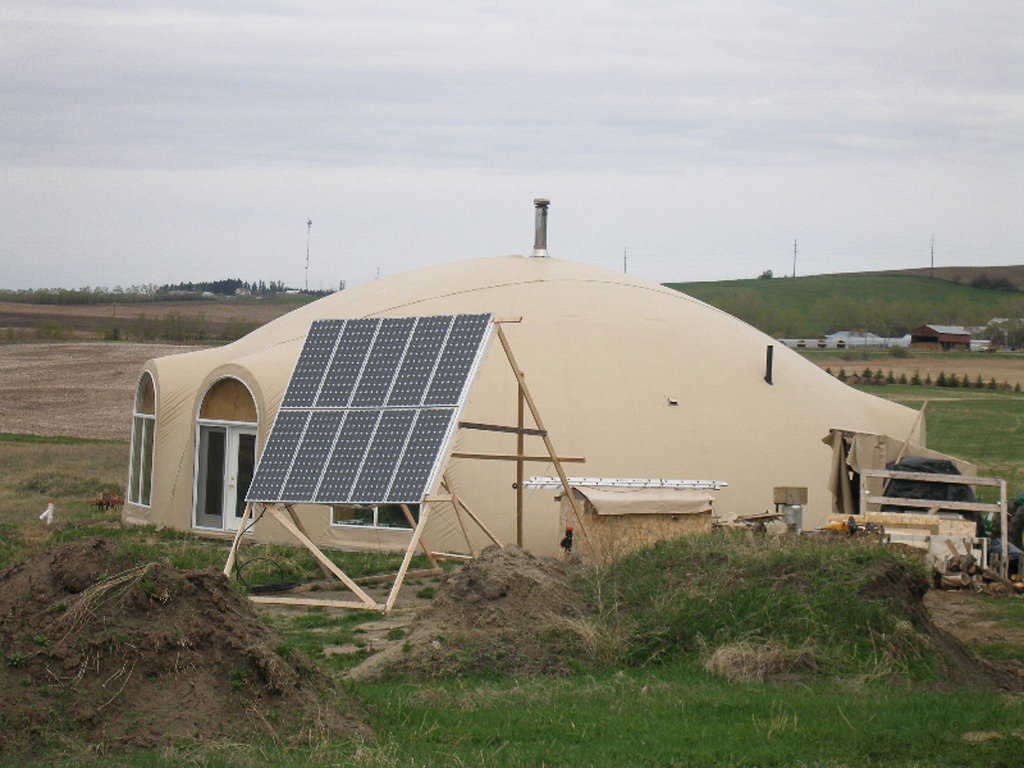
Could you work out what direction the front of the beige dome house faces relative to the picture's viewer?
facing the viewer and to the left of the viewer

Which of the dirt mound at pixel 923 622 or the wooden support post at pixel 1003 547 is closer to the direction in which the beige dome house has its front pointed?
the dirt mound

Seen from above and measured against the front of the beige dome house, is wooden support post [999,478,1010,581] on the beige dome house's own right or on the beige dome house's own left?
on the beige dome house's own left

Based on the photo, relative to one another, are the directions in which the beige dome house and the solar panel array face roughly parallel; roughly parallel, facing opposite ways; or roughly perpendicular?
roughly parallel

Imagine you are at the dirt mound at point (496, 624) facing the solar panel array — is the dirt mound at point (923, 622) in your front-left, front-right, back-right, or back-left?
back-right

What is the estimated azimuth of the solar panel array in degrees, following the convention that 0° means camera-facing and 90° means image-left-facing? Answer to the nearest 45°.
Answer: approximately 45°

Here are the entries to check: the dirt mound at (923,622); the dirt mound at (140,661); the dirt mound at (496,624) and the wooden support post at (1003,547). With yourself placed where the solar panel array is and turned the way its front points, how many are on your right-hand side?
0

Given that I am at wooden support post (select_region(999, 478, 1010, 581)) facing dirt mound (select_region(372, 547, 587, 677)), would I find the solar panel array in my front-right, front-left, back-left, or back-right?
front-right

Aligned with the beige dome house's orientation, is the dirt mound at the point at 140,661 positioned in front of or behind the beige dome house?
in front

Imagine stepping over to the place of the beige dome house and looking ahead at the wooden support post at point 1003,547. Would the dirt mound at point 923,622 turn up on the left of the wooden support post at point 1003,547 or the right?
right

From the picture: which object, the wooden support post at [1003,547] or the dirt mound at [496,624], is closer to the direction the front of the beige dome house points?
the dirt mound

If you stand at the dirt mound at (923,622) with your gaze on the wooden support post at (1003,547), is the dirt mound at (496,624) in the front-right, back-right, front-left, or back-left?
back-left

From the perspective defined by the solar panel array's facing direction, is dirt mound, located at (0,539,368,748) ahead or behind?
ahead

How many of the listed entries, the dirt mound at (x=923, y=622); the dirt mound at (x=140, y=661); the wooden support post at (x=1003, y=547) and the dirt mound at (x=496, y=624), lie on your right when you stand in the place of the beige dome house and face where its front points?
0

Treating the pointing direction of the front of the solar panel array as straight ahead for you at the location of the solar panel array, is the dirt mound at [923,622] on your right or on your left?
on your left

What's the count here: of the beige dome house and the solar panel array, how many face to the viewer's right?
0

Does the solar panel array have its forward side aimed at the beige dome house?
no

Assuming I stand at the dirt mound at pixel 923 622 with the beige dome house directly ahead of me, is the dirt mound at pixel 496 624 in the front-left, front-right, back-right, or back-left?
front-left
